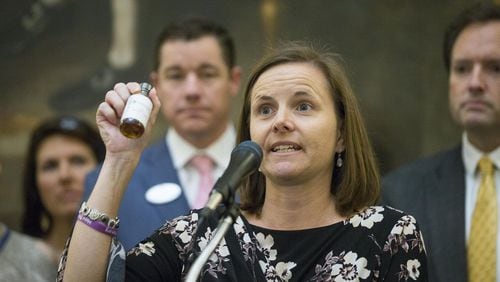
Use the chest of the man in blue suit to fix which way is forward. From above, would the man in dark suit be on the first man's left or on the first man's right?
on the first man's left

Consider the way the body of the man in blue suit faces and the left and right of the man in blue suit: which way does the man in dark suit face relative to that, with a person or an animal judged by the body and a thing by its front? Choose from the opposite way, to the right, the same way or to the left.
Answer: the same way

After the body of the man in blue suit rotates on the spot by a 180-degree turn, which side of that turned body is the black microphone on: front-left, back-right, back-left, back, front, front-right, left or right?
back

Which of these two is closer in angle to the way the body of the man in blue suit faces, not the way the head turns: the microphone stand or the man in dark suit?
the microphone stand

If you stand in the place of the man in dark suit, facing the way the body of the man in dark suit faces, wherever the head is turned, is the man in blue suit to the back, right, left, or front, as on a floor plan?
right

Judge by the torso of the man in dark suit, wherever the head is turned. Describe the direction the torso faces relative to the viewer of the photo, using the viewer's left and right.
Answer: facing the viewer

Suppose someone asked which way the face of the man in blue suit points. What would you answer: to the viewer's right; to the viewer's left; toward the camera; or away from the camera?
toward the camera

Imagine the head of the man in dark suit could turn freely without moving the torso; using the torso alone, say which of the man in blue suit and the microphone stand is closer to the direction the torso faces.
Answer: the microphone stand

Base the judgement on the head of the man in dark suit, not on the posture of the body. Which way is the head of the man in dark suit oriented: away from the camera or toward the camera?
toward the camera

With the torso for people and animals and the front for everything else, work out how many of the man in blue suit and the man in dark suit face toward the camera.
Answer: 2

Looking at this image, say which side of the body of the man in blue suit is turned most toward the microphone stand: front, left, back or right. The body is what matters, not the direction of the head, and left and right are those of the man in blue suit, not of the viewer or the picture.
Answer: front

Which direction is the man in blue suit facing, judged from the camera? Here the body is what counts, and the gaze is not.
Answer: toward the camera

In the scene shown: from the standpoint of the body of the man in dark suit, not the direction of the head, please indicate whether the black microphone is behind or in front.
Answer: in front
